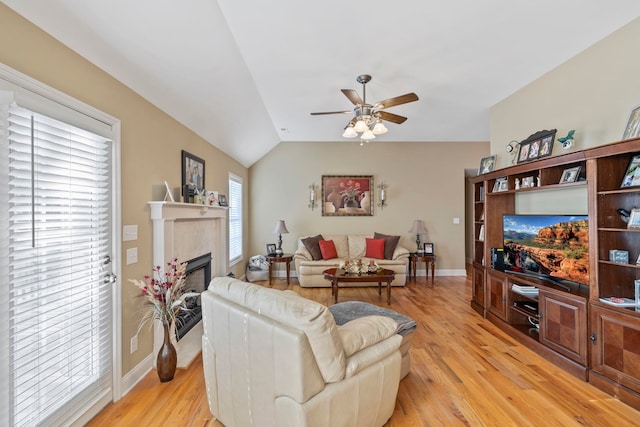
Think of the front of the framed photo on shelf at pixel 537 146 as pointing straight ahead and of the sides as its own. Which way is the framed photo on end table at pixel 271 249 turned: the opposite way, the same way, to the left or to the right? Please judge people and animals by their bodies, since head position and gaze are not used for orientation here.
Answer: to the left

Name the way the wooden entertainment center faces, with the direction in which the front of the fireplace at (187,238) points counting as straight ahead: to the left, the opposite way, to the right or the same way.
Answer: the opposite way

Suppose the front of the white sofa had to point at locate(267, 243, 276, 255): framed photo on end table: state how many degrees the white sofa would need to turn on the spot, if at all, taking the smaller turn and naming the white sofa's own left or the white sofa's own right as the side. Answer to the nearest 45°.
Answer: approximately 90° to the white sofa's own right

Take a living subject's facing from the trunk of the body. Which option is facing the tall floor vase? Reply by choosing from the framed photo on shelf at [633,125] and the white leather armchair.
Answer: the framed photo on shelf

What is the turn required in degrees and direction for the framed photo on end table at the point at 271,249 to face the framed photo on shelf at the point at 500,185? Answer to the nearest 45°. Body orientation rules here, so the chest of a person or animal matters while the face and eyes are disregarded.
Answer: approximately 45° to its left

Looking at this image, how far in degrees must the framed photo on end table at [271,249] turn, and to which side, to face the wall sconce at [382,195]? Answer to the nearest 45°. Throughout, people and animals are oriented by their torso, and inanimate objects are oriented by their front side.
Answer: approximately 90° to its left

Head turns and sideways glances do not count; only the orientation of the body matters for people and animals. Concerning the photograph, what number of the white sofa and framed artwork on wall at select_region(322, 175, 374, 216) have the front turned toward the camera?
2

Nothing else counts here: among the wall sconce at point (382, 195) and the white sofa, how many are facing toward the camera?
2

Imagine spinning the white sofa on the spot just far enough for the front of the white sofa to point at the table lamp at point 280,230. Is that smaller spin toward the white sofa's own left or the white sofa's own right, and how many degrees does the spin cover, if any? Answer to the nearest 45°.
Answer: approximately 90° to the white sofa's own right

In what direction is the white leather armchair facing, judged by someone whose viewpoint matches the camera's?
facing away from the viewer and to the right of the viewer

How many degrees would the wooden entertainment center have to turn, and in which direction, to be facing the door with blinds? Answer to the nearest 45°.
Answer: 0° — it already faces it
